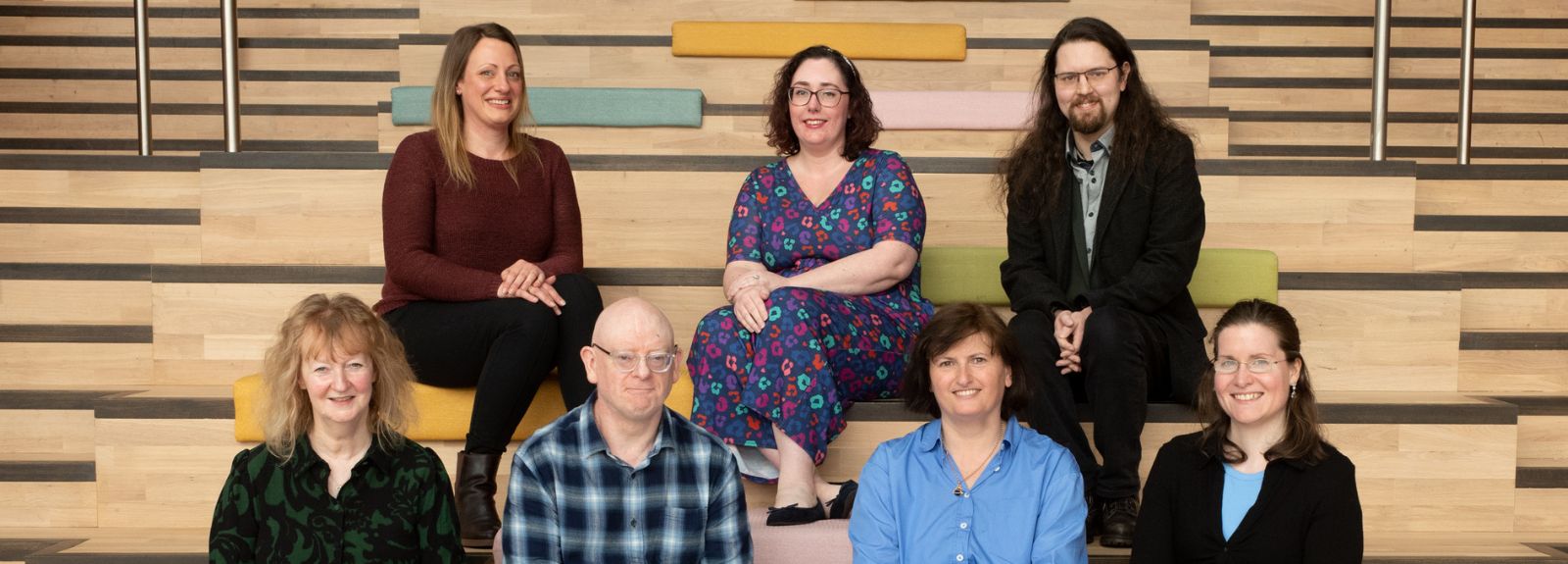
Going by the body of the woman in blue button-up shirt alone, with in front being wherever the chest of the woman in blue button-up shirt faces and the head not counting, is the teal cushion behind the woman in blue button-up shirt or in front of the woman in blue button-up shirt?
behind

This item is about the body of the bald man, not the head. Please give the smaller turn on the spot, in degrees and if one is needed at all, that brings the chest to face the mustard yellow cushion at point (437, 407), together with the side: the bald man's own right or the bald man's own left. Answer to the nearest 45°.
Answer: approximately 135° to the bald man's own right

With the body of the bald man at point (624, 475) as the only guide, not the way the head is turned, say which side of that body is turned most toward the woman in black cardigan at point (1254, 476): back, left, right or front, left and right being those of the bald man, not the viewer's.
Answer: left

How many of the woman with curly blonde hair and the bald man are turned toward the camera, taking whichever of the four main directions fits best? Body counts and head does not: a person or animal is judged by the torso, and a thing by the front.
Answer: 2

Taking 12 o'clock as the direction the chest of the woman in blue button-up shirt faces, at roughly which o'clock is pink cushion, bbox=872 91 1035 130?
The pink cushion is roughly at 6 o'clock from the woman in blue button-up shirt.

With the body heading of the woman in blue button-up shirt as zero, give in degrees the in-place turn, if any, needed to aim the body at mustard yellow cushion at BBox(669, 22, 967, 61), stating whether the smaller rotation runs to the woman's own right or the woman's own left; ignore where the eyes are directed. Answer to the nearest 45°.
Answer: approximately 180°
